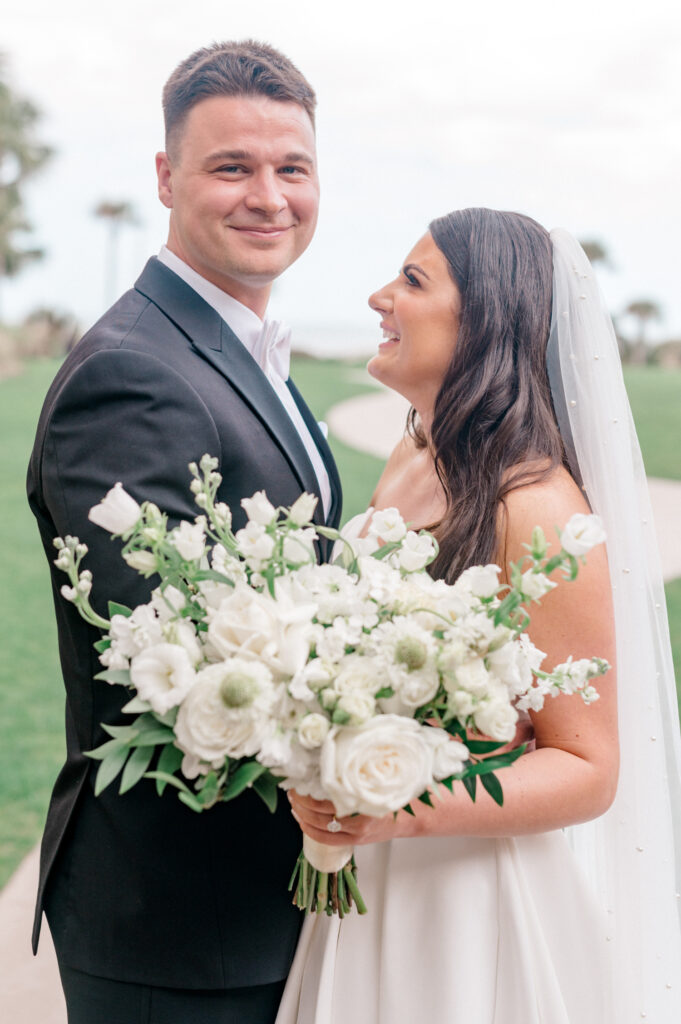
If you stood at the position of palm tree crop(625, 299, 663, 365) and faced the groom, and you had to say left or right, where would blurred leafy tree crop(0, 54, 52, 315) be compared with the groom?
right

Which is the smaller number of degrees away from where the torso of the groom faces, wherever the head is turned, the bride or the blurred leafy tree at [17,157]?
the bride

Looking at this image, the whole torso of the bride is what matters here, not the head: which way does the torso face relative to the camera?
to the viewer's left

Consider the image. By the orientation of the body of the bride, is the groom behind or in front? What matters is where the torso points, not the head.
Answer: in front

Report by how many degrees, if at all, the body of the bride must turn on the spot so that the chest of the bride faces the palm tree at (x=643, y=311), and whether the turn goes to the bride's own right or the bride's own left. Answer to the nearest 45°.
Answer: approximately 90° to the bride's own right

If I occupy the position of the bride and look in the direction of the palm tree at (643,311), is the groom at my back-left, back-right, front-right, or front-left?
back-left

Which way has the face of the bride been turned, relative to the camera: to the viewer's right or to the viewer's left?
to the viewer's left
